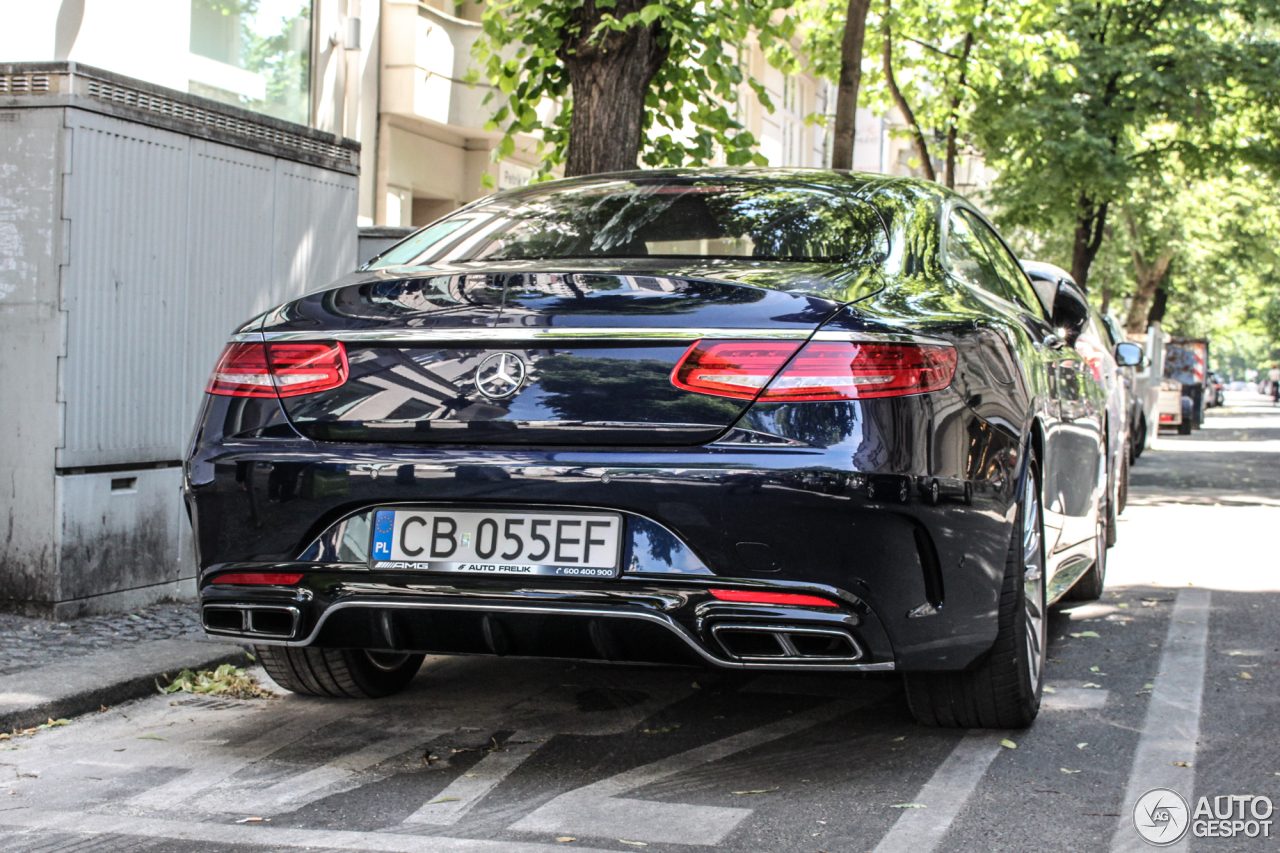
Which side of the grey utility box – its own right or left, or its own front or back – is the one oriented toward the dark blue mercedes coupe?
front

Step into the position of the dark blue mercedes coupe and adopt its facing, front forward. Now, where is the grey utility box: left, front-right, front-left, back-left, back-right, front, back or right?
front-left

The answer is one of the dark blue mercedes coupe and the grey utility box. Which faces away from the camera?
the dark blue mercedes coupe

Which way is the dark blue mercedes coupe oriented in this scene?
away from the camera

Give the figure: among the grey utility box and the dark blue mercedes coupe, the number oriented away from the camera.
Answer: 1

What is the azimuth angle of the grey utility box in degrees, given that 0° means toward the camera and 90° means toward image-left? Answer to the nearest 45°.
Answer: approximately 315°
